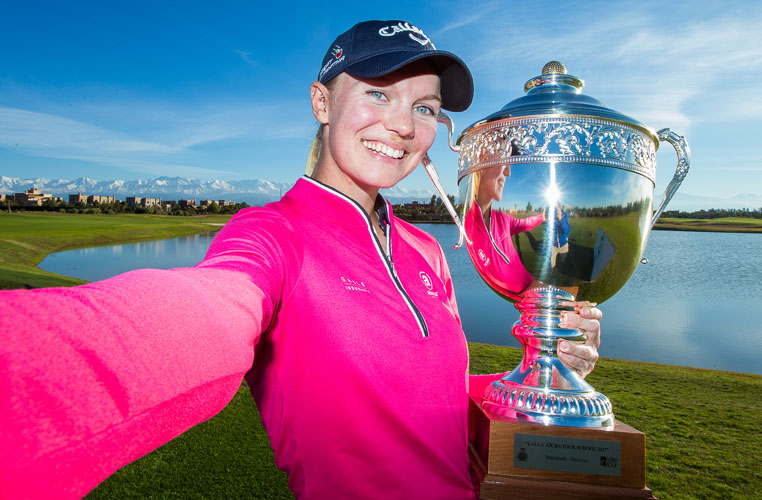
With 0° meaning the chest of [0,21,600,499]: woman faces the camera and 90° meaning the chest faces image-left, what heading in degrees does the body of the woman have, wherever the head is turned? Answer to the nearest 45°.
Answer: approximately 315°
